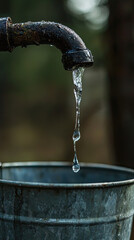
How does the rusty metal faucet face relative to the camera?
to the viewer's right
